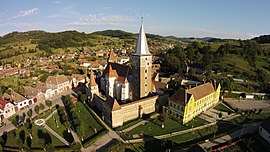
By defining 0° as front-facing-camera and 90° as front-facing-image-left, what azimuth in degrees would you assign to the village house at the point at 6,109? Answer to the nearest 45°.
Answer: approximately 315°

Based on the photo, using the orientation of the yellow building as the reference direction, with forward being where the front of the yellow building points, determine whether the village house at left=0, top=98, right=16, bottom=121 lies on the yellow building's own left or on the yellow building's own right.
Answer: on the yellow building's own right

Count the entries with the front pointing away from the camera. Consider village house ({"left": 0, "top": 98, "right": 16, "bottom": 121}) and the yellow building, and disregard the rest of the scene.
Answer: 0

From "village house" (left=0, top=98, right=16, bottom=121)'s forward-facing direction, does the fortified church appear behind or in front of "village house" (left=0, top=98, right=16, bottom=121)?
in front
